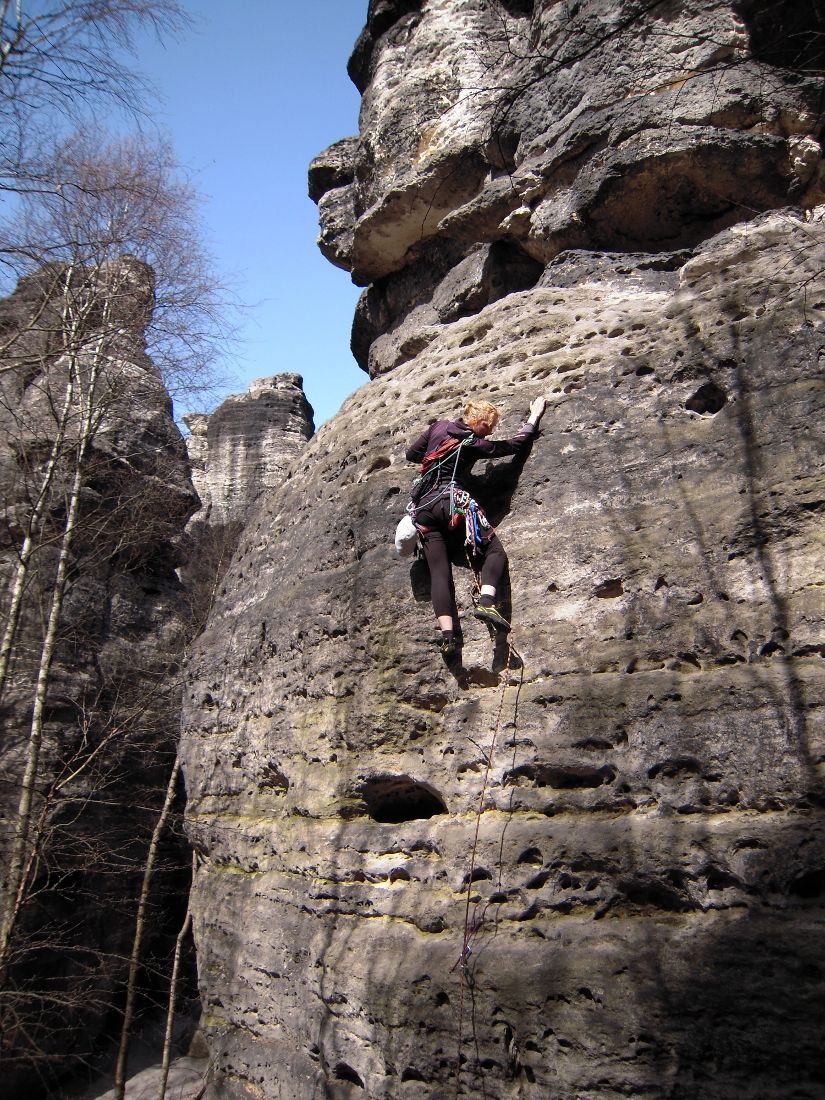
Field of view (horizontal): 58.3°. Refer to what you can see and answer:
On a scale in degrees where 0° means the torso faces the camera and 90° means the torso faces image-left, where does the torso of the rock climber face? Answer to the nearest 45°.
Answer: approximately 225°

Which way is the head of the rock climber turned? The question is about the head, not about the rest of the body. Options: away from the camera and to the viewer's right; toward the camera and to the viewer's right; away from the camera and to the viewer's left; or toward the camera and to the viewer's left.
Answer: away from the camera and to the viewer's right

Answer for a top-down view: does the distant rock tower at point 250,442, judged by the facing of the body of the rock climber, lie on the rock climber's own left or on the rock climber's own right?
on the rock climber's own left
